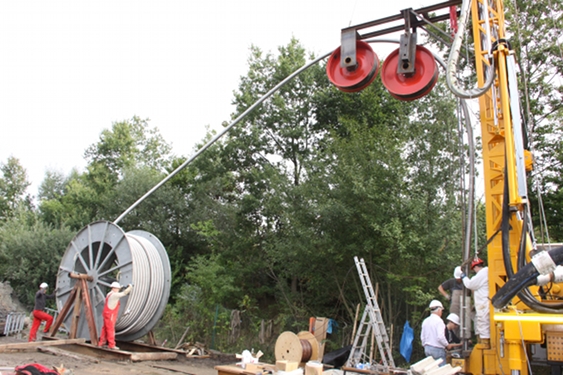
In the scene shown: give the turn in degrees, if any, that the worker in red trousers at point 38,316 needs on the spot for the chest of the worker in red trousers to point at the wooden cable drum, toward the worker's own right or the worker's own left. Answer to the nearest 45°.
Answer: approximately 45° to the worker's own right

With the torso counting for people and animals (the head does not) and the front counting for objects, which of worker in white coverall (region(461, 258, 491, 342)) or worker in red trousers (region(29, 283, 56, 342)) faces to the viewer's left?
the worker in white coverall

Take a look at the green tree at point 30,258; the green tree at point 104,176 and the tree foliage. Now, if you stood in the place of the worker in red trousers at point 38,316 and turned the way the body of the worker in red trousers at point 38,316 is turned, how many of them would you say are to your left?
3

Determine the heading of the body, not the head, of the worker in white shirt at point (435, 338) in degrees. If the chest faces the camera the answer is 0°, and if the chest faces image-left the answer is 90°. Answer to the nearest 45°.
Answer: approximately 225°

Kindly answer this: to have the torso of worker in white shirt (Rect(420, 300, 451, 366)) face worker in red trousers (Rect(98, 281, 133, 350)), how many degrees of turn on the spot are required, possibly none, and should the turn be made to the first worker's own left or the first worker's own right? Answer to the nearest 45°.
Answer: approximately 135° to the first worker's own left

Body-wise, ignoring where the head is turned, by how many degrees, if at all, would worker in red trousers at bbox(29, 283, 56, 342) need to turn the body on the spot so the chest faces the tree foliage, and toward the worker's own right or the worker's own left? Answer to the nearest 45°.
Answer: approximately 90° to the worker's own left

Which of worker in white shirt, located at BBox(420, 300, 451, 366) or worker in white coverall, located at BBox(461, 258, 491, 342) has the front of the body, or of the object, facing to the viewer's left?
worker in white coverall, located at BBox(461, 258, 491, 342)

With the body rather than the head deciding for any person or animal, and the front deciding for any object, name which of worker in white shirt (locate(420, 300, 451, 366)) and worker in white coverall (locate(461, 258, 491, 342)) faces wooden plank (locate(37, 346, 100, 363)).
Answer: worker in white coverall (locate(461, 258, 491, 342))

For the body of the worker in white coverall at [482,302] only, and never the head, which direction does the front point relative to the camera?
to the viewer's left

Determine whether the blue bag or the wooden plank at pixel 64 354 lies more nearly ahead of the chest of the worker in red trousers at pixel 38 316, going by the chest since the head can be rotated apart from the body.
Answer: the blue bag

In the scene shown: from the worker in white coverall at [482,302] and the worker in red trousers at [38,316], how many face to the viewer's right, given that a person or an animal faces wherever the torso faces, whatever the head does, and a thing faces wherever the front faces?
1

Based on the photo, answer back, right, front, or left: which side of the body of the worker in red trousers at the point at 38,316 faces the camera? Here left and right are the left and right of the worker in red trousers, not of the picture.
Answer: right
